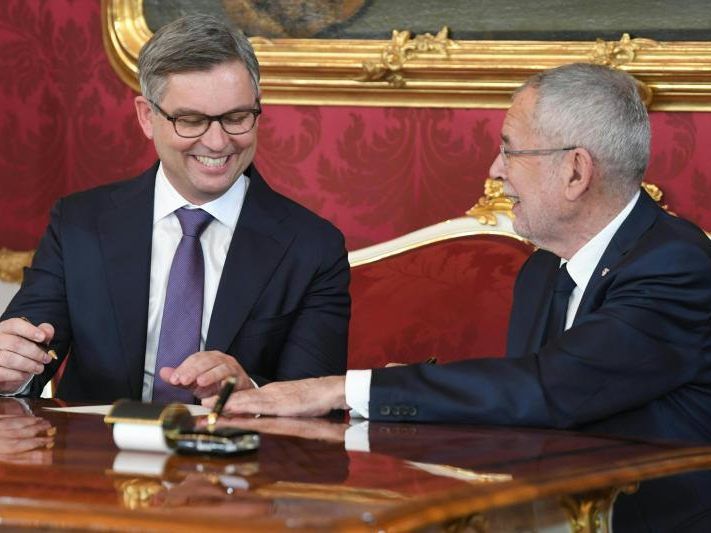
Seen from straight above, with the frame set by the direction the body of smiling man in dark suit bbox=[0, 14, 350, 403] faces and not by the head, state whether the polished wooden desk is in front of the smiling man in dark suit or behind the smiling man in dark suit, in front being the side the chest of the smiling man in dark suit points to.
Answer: in front

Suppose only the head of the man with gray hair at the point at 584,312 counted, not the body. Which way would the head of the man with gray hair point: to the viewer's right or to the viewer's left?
to the viewer's left

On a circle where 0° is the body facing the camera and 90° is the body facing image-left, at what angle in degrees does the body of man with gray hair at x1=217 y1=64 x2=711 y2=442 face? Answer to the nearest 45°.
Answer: approximately 45°

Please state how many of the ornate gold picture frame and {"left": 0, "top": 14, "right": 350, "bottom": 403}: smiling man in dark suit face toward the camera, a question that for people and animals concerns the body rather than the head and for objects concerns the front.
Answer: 2

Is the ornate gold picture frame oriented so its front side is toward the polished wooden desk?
yes

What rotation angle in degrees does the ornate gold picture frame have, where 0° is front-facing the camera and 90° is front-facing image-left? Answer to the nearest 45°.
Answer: approximately 0°

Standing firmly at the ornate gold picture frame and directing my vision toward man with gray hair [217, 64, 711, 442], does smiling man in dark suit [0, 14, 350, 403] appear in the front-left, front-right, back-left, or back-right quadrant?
front-right

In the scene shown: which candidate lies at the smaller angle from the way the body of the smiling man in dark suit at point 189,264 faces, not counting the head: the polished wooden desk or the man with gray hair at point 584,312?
the polished wooden desk

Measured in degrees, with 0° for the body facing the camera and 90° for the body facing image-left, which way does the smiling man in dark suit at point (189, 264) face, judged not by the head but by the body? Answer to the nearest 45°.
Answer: approximately 0°
